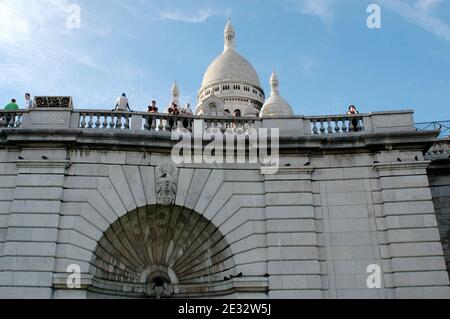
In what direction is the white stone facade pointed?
toward the camera

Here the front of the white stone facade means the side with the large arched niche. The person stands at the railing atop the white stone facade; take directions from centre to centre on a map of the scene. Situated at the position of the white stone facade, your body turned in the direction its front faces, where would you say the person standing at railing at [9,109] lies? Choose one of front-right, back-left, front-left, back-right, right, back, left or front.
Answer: right

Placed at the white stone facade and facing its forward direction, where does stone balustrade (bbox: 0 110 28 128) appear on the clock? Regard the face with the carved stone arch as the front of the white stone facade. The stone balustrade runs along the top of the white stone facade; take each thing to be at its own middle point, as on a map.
The stone balustrade is roughly at 3 o'clock from the white stone facade.
